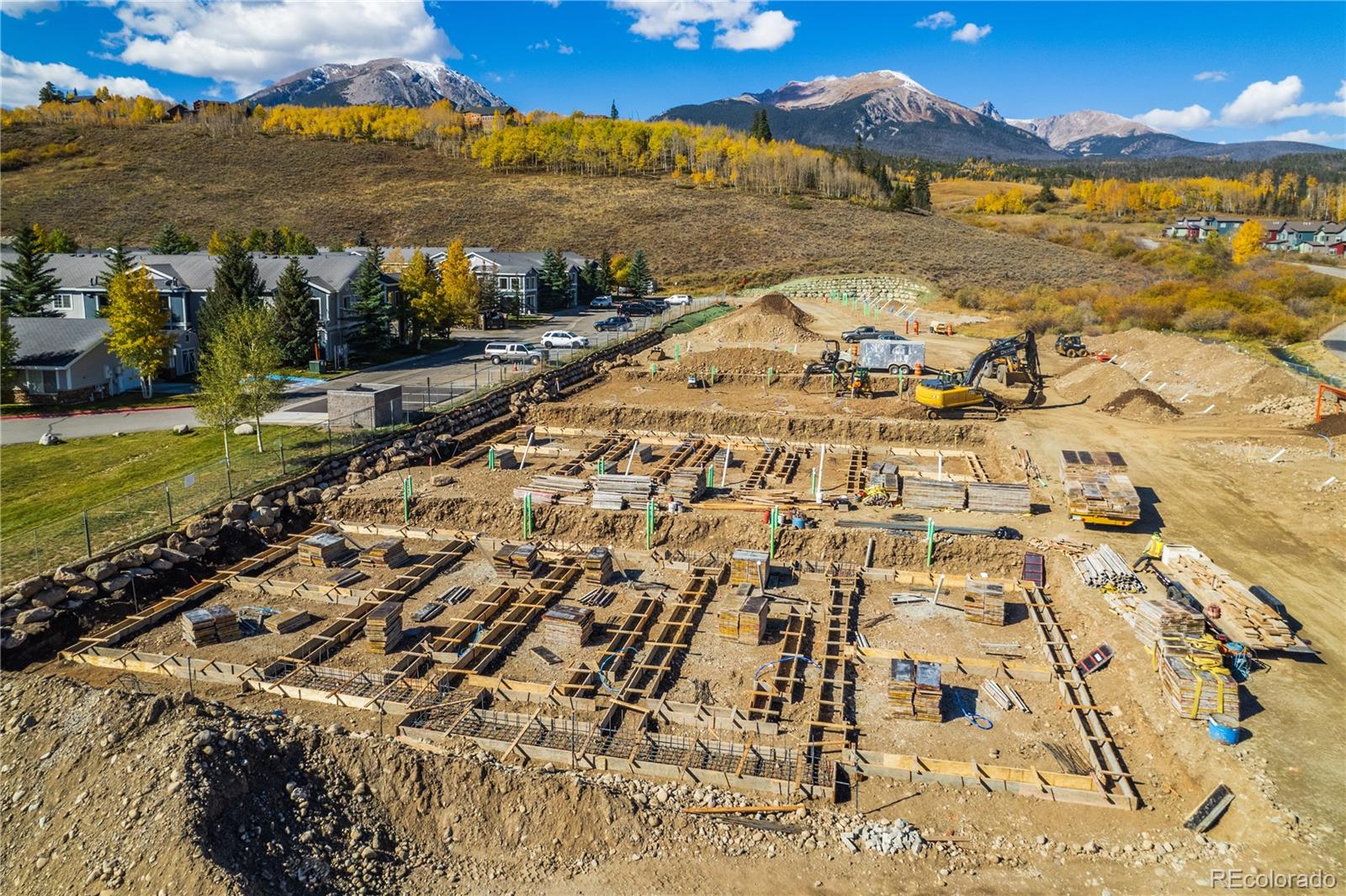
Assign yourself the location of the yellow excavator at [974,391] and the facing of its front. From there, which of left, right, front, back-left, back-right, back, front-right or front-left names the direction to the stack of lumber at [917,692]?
right

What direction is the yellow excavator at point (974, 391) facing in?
to the viewer's right

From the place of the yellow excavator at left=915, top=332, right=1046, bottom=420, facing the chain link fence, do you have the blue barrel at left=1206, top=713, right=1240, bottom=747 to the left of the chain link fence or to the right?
left
